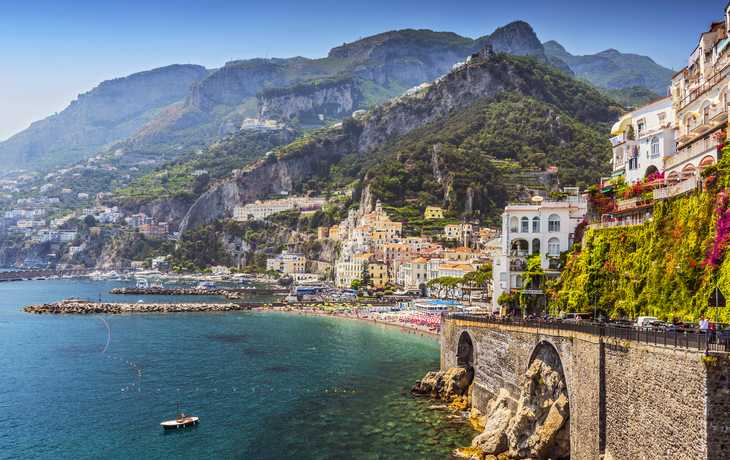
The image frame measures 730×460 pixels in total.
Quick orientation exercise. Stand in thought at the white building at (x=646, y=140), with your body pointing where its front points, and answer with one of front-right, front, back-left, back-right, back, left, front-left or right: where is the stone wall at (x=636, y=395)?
front-left

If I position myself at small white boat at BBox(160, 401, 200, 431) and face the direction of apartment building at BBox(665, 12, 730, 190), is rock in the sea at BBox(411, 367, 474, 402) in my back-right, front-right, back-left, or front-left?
front-left

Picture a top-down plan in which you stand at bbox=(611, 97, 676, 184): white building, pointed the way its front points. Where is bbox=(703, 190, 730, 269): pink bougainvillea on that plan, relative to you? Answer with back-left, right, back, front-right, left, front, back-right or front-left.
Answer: front-left

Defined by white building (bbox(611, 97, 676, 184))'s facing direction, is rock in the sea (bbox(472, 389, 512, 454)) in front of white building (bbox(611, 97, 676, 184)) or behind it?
in front

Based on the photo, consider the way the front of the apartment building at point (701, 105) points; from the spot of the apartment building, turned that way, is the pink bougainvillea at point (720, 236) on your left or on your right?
on your left

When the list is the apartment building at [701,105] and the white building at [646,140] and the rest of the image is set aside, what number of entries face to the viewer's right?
0

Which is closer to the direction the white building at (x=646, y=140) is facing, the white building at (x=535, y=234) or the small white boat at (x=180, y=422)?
the small white boat

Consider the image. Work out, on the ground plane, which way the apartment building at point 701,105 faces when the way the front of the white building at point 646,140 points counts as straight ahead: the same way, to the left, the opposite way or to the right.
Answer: the same way

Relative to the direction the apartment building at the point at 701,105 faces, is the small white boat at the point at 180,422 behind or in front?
in front

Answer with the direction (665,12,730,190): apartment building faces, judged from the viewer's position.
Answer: facing the viewer and to the left of the viewer

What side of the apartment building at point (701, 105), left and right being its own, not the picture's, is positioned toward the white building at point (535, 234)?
right
